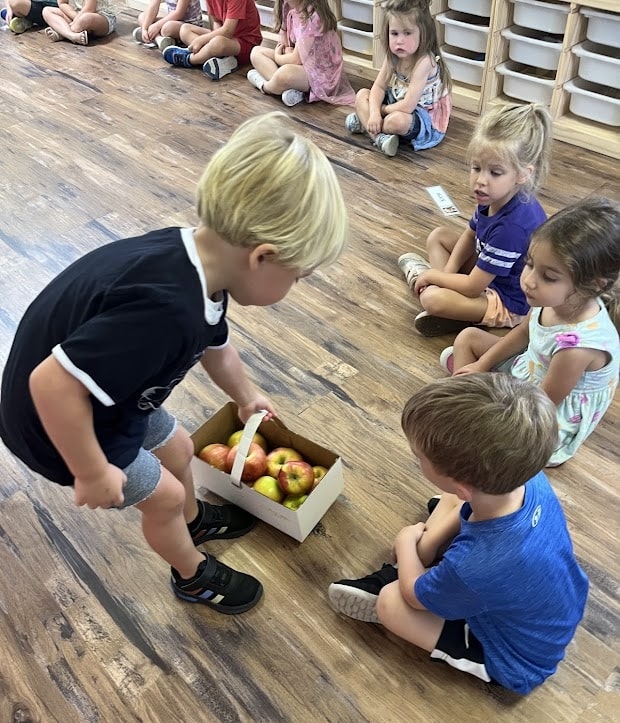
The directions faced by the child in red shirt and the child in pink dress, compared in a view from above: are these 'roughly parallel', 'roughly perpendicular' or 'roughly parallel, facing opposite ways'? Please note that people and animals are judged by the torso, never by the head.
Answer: roughly parallel

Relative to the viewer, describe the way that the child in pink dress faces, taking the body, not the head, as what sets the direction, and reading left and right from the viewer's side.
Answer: facing the viewer and to the left of the viewer

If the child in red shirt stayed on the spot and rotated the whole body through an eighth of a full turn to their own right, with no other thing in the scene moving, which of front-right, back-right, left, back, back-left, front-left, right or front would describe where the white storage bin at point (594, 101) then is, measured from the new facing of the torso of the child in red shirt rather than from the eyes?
back-left

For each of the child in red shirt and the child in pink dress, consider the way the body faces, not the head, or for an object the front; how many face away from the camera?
0

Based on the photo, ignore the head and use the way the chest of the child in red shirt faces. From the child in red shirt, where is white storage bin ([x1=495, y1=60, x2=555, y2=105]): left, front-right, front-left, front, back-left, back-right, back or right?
left

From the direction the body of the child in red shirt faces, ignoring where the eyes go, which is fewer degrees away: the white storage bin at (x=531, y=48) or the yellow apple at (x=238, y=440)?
the yellow apple

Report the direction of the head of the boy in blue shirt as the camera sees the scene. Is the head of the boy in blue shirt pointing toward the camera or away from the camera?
away from the camera

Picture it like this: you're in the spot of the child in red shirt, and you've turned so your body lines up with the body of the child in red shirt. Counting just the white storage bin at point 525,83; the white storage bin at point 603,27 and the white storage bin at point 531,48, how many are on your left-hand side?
3

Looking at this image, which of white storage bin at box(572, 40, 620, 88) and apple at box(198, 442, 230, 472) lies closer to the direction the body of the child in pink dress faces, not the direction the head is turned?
the apple

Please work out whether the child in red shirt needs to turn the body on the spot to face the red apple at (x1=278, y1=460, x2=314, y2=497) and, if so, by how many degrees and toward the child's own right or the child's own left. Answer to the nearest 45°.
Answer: approximately 45° to the child's own left

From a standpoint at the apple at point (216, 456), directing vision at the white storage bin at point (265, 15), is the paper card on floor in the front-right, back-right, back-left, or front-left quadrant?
front-right
